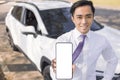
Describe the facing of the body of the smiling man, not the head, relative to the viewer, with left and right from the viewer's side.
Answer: facing the viewer

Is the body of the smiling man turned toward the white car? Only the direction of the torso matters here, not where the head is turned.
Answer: no

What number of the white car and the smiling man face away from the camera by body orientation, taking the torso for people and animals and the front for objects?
0

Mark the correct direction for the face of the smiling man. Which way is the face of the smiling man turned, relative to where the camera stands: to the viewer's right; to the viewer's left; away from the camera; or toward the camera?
toward the camera
